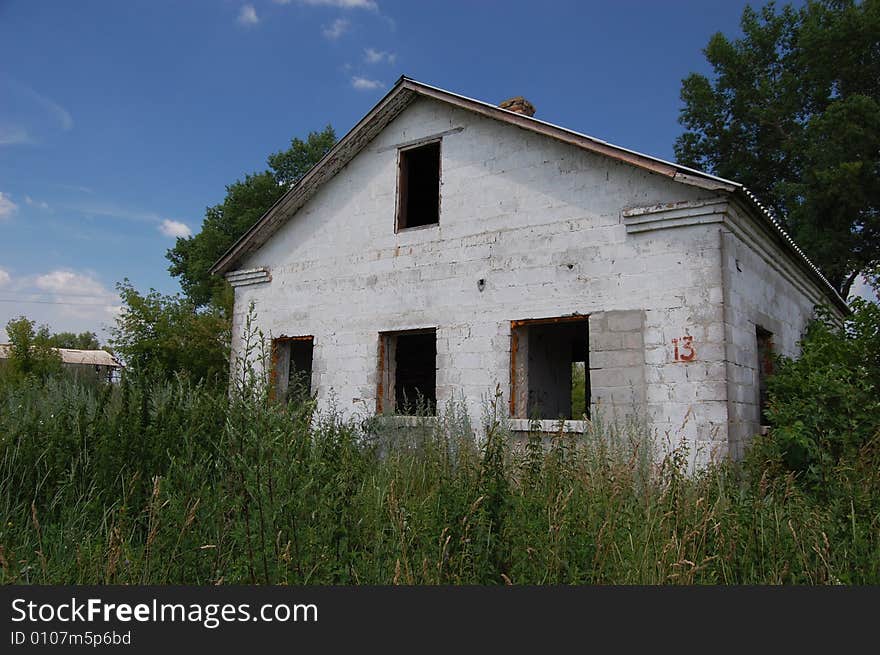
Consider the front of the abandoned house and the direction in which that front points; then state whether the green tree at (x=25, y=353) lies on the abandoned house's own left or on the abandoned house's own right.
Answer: on the abandoned house's own right

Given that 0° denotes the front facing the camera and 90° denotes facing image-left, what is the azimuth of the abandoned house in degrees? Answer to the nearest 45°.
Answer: approximately 45°

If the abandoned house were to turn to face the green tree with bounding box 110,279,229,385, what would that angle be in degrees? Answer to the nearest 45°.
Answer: approximately 90° to its right

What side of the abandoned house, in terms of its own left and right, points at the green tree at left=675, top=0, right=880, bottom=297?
back

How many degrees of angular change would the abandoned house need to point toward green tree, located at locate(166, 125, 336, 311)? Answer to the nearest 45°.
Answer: approximately 90° to its right
